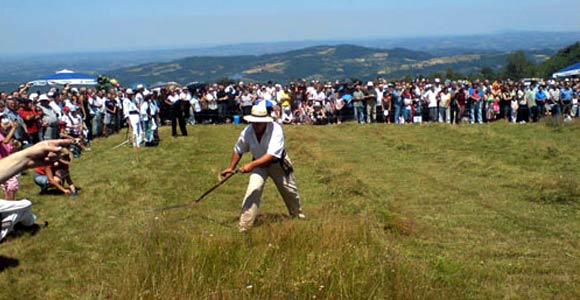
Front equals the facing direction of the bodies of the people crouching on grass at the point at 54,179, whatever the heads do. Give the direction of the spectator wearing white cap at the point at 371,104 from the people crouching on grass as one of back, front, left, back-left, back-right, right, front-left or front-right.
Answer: front-left

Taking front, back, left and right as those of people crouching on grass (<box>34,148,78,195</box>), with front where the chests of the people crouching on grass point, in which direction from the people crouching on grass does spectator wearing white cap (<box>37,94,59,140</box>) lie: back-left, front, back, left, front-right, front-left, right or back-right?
left

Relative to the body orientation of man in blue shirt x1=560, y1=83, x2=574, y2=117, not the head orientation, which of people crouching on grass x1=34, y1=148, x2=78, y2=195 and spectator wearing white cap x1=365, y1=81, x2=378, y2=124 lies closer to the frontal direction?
the people crouching on grass

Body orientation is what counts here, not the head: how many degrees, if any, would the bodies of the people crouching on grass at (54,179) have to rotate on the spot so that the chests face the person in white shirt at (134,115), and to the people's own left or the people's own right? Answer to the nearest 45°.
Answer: approximately 90° to the people's own left

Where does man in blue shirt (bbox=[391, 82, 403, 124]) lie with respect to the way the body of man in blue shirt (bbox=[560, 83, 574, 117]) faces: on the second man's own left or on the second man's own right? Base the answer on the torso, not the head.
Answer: on the second man's own right

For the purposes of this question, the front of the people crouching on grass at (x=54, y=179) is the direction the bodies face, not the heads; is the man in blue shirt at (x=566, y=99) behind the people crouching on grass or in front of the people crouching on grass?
in front

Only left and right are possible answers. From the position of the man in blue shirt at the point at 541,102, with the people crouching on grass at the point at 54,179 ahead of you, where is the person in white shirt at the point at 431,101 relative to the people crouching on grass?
right

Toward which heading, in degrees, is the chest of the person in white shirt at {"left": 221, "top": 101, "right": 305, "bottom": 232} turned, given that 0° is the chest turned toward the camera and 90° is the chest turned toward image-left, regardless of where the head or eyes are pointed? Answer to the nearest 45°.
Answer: approximately 45°

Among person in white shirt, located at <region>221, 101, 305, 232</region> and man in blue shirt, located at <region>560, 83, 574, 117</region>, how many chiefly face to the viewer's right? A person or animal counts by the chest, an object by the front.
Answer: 0

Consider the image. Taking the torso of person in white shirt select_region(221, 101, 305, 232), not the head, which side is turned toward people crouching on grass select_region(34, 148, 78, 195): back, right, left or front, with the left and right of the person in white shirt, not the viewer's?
right

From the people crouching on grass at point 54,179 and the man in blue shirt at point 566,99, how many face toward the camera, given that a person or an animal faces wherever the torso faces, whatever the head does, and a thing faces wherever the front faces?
1

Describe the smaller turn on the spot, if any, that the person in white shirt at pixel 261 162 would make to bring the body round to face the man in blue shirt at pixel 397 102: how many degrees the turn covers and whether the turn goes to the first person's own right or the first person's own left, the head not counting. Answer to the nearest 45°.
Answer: approximately 135° to the first person's own right

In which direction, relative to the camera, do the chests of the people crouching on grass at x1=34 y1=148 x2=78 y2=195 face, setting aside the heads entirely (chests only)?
to the viewer's right
